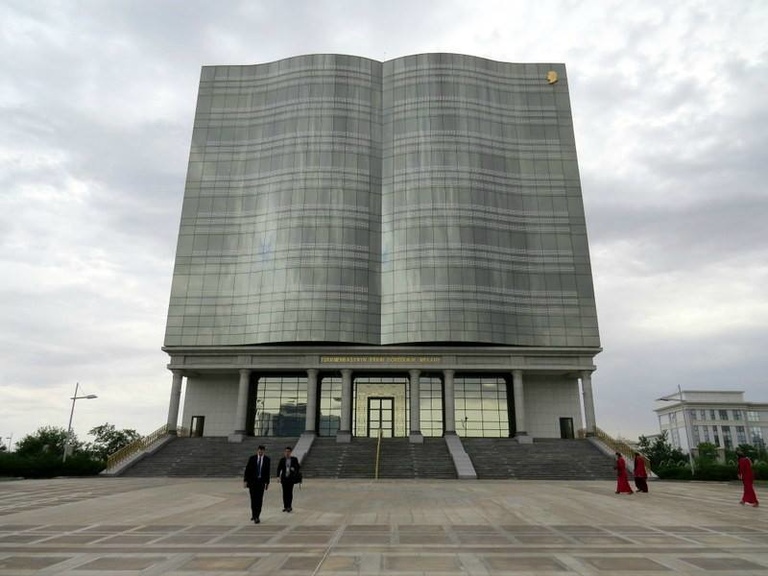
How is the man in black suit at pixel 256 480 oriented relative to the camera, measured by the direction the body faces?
toward the camera

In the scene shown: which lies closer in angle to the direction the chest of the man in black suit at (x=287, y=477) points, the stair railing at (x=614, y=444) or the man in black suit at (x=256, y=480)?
the man in black suit

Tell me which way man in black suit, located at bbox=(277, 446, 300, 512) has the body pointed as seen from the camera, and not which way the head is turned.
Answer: toward the camera

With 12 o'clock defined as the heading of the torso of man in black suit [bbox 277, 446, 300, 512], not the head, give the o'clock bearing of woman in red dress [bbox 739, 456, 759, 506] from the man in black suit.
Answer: The woman in red dress is roughly at 9 o'clock from the man in black suit.

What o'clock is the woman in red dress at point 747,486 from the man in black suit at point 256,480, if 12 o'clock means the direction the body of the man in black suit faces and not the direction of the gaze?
The woman in red dress is roughly at 9 o'clock from the man in black suit.

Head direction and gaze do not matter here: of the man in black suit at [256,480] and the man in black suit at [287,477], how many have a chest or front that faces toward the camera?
2

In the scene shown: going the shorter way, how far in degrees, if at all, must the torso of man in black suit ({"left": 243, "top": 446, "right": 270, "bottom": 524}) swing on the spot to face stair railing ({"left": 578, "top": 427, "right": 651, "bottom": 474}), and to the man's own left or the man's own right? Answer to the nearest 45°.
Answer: approximately 135° to the man's own left

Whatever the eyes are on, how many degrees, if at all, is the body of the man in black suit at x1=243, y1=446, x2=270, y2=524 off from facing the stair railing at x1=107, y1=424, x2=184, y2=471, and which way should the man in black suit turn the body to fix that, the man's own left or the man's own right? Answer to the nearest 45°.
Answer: approximately 180°

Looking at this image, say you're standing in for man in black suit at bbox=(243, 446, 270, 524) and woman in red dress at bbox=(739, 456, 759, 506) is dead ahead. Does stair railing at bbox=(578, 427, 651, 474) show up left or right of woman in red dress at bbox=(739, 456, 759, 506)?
left
